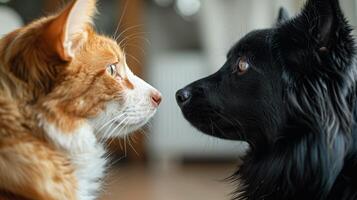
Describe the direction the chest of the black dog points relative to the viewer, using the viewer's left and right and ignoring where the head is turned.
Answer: facing to the left of the viewer

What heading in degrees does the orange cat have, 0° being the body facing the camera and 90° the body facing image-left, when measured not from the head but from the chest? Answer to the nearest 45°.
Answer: approximately 270°
